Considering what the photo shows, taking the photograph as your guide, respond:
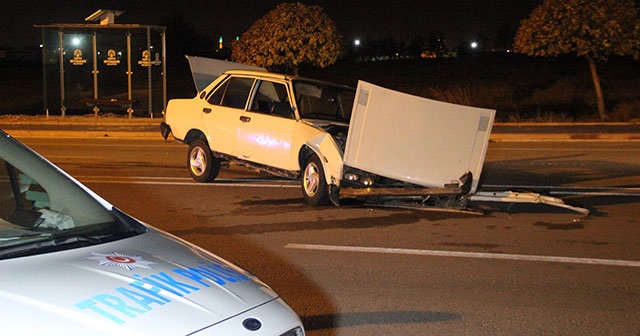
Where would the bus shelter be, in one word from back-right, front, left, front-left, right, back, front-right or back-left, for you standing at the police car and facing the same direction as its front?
back-left

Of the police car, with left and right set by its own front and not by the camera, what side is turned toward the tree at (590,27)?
left

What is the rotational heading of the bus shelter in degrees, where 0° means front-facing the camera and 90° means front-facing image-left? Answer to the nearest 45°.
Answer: approximately 0°

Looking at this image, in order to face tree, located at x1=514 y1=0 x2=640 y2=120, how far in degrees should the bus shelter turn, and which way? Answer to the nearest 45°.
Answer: approximately 45° to its left

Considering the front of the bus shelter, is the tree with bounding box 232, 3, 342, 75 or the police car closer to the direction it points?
the police car

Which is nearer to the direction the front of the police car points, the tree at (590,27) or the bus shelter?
the tree

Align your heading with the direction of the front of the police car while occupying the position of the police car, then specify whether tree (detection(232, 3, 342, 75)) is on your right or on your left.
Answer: on your left

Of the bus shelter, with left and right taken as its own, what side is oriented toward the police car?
front

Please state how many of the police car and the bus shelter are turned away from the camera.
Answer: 0

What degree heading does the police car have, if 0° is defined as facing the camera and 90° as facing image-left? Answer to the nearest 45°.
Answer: approximately 315°
